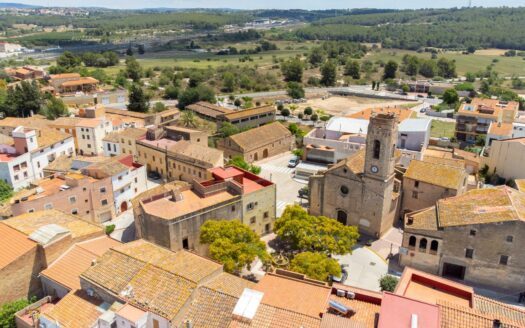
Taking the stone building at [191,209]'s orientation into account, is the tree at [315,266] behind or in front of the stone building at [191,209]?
in front

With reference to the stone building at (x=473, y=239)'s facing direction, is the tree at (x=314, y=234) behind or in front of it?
in front

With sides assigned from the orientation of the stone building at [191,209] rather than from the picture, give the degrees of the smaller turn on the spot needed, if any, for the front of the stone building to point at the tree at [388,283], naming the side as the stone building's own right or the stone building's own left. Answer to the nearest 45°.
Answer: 0° — it already faces it

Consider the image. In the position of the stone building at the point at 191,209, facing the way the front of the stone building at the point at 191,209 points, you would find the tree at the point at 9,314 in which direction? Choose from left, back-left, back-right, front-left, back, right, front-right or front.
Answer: right

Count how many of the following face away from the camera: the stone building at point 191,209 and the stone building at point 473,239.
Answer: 0

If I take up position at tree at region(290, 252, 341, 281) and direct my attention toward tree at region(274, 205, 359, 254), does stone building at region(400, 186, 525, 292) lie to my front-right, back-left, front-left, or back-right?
front-right

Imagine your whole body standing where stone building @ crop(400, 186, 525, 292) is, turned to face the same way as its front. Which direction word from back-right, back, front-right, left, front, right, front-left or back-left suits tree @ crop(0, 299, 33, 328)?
front

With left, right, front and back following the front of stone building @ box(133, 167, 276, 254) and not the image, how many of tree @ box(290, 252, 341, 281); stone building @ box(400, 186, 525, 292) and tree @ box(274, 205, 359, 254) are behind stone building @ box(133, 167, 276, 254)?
0

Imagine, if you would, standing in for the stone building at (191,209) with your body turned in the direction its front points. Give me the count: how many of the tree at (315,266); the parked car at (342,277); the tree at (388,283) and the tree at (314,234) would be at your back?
0

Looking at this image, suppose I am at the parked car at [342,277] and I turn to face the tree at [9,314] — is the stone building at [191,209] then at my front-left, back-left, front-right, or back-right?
front-right

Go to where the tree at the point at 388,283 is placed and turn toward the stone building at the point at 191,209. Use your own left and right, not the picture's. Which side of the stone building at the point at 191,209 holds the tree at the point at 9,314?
left

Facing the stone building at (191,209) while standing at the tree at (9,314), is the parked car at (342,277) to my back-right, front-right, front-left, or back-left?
front-right

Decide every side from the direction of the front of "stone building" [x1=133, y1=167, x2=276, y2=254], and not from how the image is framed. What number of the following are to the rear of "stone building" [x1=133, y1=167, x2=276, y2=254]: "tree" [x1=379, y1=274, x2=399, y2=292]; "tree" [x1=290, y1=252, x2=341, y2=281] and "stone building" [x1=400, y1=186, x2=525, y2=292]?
0

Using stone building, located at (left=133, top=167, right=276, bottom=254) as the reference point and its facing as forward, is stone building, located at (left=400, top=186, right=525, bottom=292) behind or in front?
in front
